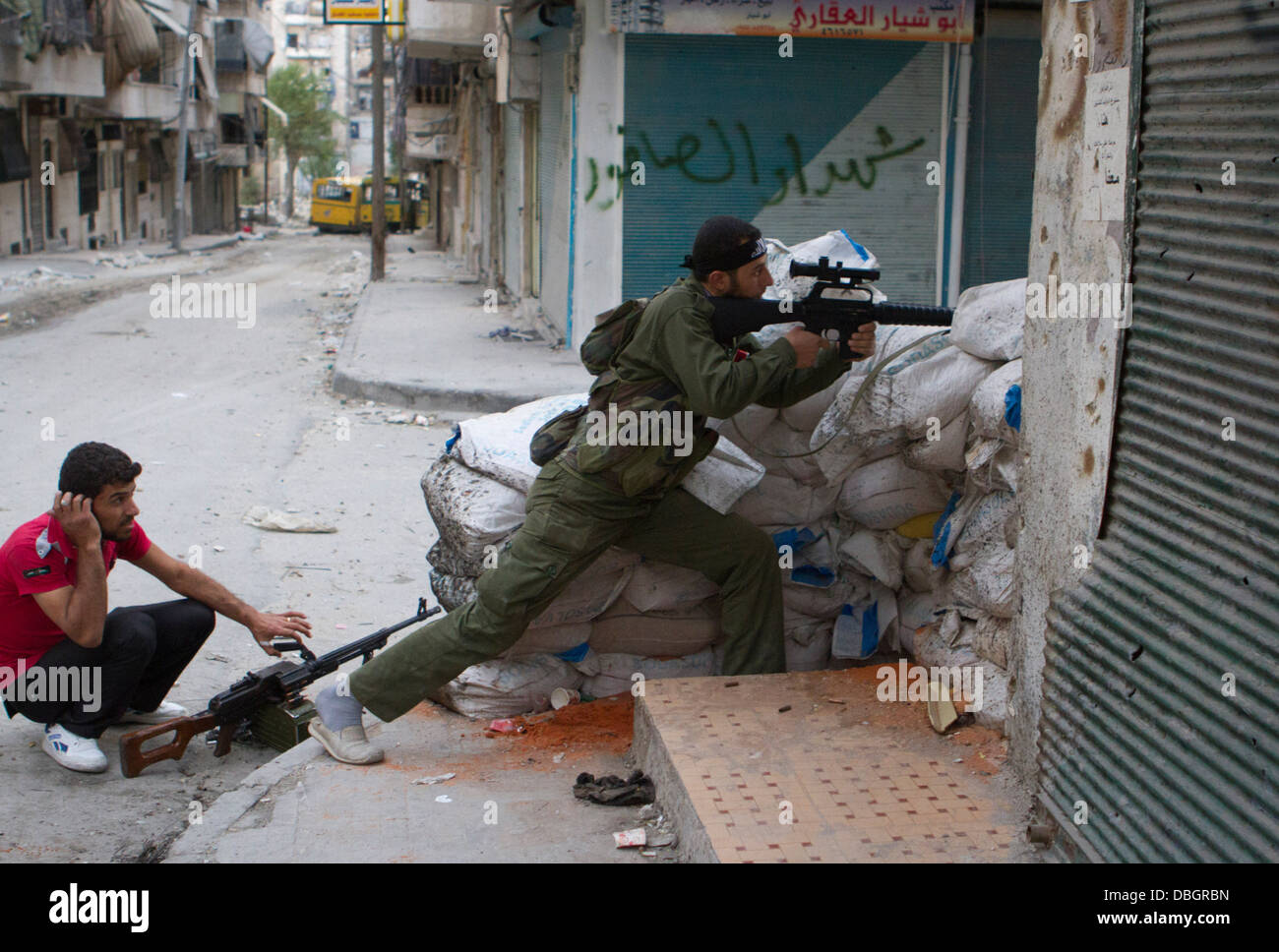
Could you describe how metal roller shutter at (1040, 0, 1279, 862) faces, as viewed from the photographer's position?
facing the viewer and to the left of the viewer

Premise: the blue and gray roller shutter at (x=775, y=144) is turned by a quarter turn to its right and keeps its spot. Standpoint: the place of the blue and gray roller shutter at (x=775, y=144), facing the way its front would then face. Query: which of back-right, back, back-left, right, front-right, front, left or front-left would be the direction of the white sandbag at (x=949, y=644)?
left

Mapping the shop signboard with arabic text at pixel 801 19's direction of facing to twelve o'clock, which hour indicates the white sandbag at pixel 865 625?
The white sandbag is roughly at 12 o'clock from the shop signboard with arabic text.

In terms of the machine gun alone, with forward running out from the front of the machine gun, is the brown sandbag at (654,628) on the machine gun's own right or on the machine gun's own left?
on the machine gun's own right

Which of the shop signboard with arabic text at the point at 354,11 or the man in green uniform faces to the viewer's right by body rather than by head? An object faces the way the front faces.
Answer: the man in green uniform

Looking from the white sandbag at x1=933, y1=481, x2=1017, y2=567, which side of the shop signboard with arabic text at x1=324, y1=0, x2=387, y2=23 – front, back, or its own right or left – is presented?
front

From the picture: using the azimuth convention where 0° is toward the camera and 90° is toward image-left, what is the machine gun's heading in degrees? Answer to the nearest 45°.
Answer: approximately 225°

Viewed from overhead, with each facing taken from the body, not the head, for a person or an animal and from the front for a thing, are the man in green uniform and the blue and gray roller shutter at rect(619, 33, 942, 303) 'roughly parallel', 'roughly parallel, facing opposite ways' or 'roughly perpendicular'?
roughly perpendicular

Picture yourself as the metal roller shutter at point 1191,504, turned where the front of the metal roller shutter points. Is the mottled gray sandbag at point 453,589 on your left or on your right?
on your right

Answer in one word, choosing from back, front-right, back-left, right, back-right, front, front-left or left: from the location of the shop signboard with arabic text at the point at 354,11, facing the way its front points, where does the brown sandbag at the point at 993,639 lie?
front

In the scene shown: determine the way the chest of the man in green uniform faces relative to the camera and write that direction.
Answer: to the viewer's right

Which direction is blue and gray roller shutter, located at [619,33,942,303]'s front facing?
toward the camera

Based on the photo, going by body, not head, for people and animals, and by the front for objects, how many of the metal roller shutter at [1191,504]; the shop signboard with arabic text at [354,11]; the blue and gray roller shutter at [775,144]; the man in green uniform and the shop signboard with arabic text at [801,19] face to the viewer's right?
1

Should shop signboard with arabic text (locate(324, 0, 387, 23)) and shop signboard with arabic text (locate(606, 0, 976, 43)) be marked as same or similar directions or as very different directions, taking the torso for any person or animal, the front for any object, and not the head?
same or similar directions

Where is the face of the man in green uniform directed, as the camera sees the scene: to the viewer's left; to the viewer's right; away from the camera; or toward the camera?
to the viewer's right

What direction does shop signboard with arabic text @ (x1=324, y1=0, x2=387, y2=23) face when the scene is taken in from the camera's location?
facing the viewer
